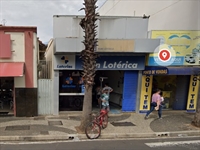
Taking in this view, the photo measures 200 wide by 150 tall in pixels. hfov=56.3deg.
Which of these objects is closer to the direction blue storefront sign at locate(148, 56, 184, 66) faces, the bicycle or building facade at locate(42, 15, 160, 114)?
the bicycle

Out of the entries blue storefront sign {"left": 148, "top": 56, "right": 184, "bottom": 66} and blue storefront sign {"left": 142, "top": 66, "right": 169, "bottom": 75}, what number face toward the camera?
2

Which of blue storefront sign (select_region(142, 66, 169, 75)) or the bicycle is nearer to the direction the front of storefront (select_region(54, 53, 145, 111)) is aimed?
the bicycle

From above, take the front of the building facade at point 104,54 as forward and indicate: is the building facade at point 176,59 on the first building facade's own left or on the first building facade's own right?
on the first building facade's own left

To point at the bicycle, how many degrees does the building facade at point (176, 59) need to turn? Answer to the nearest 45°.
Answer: approximately 45° to its right

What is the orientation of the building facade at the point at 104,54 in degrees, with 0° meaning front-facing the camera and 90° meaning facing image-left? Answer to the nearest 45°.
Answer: approximately 0°

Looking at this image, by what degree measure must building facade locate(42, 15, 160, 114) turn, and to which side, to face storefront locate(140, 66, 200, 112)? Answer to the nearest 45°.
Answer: approximately 90° to its left

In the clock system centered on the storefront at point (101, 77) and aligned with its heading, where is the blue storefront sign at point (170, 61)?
The blue storefront sign is roughly at 9 o'clock from the storefront.

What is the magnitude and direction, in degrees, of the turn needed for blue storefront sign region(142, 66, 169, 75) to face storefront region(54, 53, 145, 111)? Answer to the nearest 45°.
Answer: approximately 90° to its right

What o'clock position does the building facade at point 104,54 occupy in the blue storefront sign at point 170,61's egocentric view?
The building facade is roughly at 2 o'clock from the blue storefront sign.
